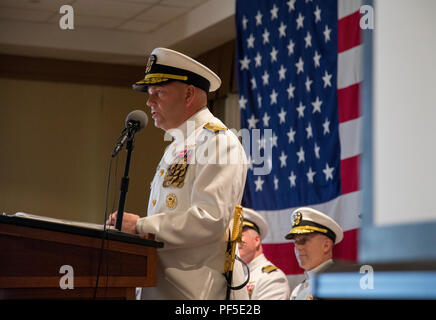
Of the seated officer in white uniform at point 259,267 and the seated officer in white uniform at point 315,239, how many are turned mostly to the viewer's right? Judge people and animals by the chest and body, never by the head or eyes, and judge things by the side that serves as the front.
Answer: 0

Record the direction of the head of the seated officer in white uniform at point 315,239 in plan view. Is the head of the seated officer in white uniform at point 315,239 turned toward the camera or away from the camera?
toward the camera

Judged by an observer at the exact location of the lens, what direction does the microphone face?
facing to the right of the viewer

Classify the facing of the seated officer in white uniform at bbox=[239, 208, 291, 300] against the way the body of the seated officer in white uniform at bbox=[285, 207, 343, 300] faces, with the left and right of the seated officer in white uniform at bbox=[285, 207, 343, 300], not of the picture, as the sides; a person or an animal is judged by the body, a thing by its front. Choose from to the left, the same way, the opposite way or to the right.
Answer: the same way

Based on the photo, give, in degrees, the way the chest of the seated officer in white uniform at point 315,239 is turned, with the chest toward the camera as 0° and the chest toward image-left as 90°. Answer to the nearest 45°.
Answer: approximately 45°

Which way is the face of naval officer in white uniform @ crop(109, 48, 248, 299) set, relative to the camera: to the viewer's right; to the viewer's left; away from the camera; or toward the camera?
to the viewer's left

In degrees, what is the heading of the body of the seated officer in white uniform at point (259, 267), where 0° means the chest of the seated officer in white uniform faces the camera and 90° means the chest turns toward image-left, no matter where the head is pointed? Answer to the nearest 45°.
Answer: approximately 45°
